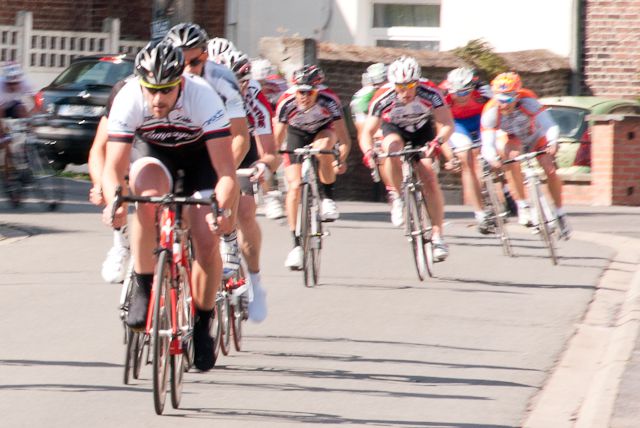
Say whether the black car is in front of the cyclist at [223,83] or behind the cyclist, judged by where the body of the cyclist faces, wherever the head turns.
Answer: behind

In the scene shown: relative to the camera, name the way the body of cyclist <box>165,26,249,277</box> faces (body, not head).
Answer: toward the camera

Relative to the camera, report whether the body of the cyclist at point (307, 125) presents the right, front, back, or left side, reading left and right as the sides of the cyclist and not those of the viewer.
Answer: front

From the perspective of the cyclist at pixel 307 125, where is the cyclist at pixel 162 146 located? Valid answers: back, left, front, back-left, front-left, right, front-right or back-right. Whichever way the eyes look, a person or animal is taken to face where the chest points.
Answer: front

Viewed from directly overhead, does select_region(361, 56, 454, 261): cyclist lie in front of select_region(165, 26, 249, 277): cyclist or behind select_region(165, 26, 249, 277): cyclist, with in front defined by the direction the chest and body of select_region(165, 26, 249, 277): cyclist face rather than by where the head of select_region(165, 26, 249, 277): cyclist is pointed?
behind

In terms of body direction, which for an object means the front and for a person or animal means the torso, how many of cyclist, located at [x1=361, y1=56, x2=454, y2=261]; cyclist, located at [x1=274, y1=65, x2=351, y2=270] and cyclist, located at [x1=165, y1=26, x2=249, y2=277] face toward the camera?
3

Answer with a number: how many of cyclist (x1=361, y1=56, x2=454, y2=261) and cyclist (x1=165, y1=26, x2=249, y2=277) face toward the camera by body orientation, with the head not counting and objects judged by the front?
2

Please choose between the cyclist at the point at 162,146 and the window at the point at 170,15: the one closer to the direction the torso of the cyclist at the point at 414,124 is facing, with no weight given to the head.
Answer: the cyclist

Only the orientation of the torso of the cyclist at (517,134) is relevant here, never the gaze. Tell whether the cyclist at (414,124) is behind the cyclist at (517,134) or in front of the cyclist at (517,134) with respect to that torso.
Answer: in front

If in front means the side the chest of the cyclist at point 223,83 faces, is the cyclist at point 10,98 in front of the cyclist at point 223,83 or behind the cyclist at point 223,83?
behind

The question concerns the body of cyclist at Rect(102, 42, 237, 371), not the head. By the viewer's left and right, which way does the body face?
facing the viewer
